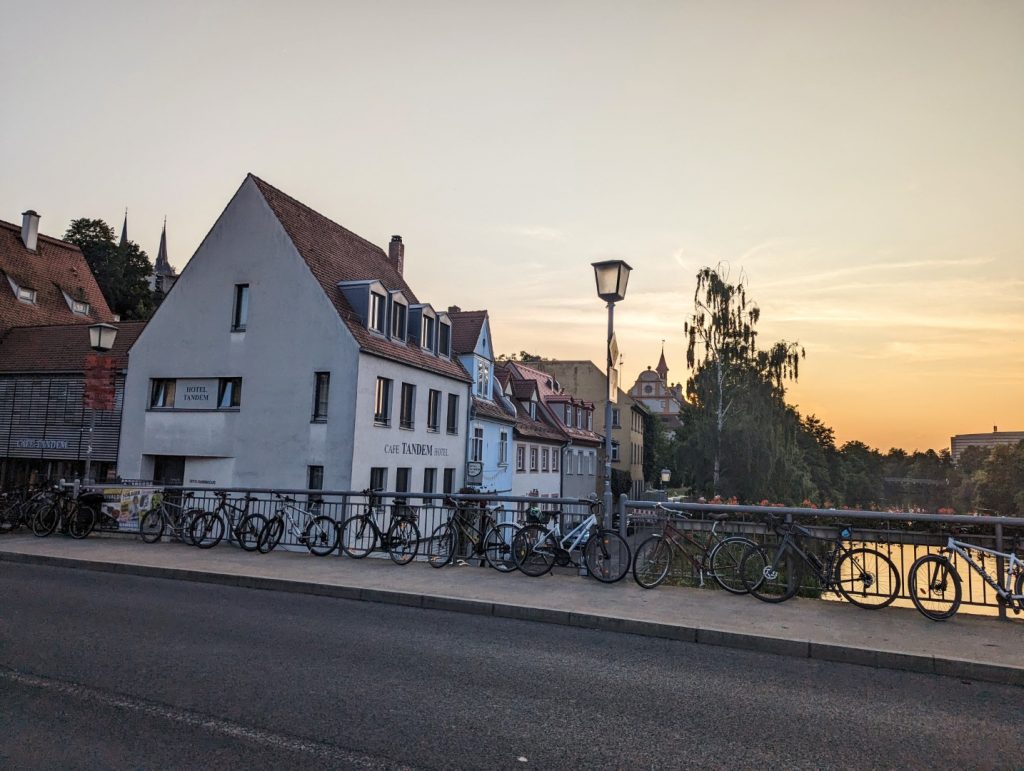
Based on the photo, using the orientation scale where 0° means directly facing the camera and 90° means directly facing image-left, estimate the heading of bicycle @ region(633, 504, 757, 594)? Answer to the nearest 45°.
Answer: approximately 90°

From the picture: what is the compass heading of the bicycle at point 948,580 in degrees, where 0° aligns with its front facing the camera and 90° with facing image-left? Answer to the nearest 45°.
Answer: approximately 90°

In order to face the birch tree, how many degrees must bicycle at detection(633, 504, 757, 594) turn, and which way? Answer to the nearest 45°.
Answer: approximately 90° to its right

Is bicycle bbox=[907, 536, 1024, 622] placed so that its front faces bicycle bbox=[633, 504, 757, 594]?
yes

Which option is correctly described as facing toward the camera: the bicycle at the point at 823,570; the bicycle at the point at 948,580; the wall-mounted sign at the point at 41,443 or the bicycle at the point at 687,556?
the wall-mounted sign

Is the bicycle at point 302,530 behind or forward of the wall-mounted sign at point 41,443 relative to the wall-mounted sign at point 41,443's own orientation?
forward

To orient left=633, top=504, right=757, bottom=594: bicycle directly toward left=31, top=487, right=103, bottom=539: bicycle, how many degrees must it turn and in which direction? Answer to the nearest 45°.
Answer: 0° — it already faces it

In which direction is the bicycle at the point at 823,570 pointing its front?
to the viewer's left

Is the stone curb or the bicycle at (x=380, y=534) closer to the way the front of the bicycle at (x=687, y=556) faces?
the bicycle

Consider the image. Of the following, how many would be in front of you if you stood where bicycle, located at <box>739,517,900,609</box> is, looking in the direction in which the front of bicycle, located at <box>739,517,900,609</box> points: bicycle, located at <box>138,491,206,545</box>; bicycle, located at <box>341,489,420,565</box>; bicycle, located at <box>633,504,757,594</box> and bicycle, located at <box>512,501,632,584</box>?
4

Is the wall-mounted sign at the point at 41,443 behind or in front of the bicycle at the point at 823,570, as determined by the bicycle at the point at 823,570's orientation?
in front
